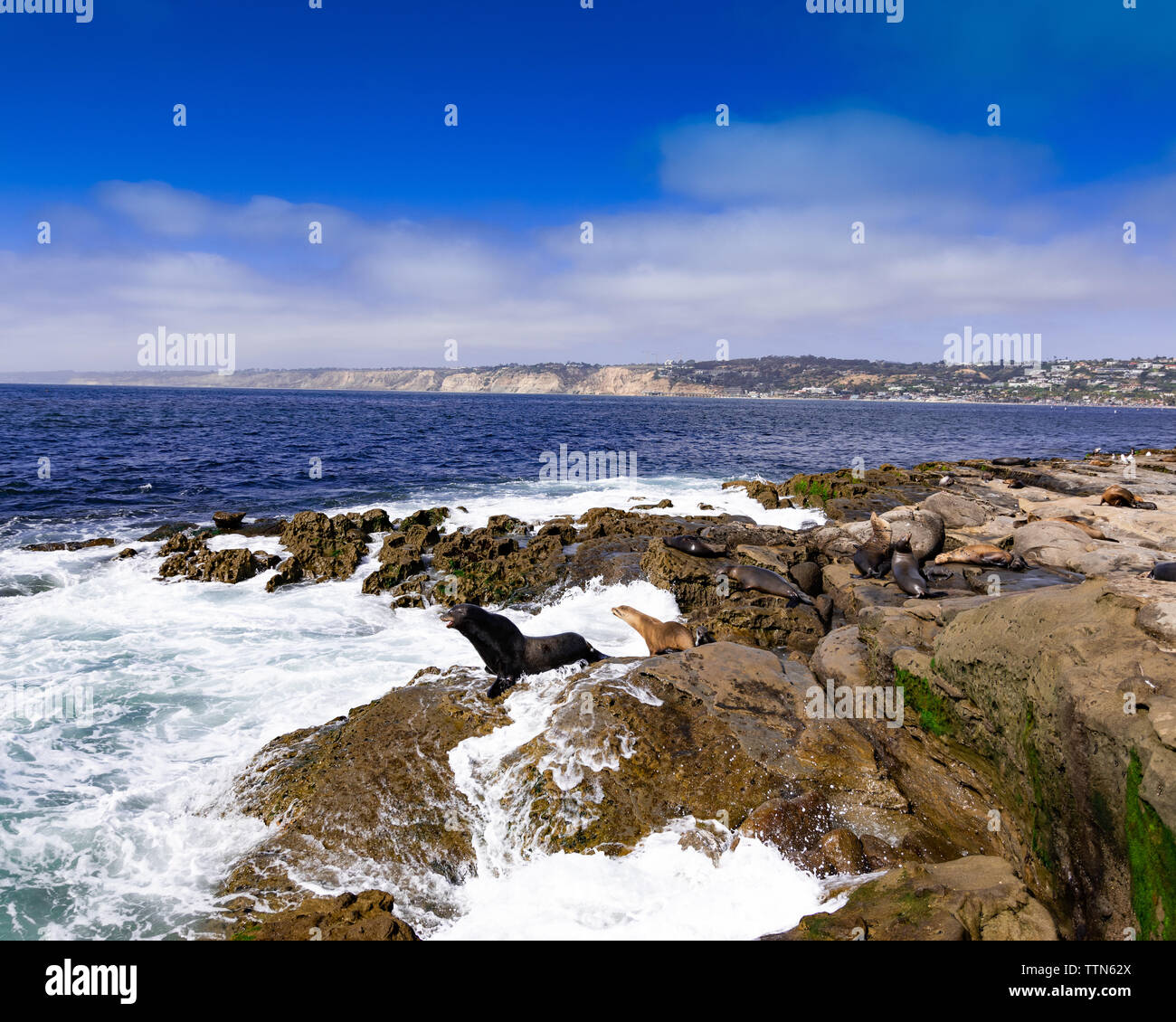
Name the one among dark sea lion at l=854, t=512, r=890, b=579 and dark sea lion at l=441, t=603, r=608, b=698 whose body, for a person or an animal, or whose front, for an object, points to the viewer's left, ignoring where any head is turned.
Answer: dark sea lion at l=441, t=603, r=608, b=698

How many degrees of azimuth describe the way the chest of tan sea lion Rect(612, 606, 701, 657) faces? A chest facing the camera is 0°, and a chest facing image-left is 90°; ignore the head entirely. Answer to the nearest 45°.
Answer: approximately 90°

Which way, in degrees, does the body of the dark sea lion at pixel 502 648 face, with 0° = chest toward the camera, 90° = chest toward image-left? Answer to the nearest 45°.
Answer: approximately 90°
